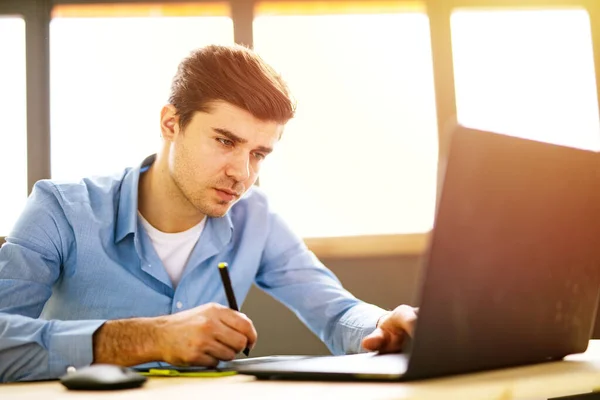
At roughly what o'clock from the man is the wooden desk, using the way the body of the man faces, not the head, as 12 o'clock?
The wooden desk is roughly at 1 o'clock from the man.

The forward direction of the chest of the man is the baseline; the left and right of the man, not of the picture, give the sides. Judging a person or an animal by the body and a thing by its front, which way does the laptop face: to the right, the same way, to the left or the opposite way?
the opposite way

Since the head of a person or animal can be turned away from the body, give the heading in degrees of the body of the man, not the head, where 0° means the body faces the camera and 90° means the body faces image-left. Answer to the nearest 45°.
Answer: approximately 315°

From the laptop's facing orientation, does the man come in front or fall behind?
in front

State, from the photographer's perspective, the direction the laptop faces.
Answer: facing away from the viewer and to the left of the viewer

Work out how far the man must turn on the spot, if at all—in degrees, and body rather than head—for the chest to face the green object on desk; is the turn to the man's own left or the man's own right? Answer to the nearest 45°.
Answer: approximately 45° to the man's own right

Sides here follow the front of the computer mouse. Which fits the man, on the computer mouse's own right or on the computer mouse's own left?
on the computer mouse's own left
